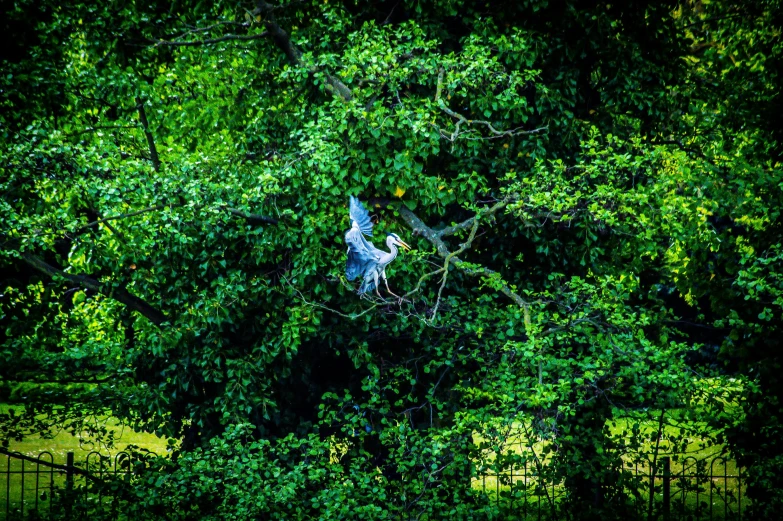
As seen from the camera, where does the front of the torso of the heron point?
to the viewer's right

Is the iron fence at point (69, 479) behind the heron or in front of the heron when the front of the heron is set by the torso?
behind
